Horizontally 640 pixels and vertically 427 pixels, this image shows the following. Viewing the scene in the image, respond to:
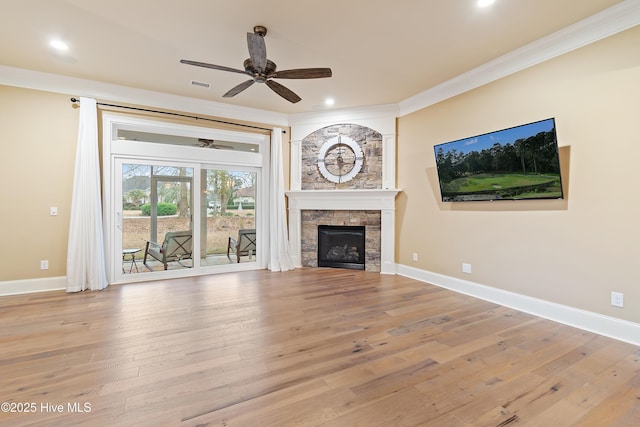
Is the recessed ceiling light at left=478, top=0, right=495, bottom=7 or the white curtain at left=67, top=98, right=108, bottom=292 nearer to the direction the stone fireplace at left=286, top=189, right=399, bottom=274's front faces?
the recessed ceiling light

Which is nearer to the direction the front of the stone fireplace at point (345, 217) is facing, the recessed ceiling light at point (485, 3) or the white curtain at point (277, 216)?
the recessed ceiling light

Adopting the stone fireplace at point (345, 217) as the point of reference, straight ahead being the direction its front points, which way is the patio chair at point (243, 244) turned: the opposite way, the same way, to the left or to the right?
to the right

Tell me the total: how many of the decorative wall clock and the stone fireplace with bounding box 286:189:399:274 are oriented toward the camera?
2
